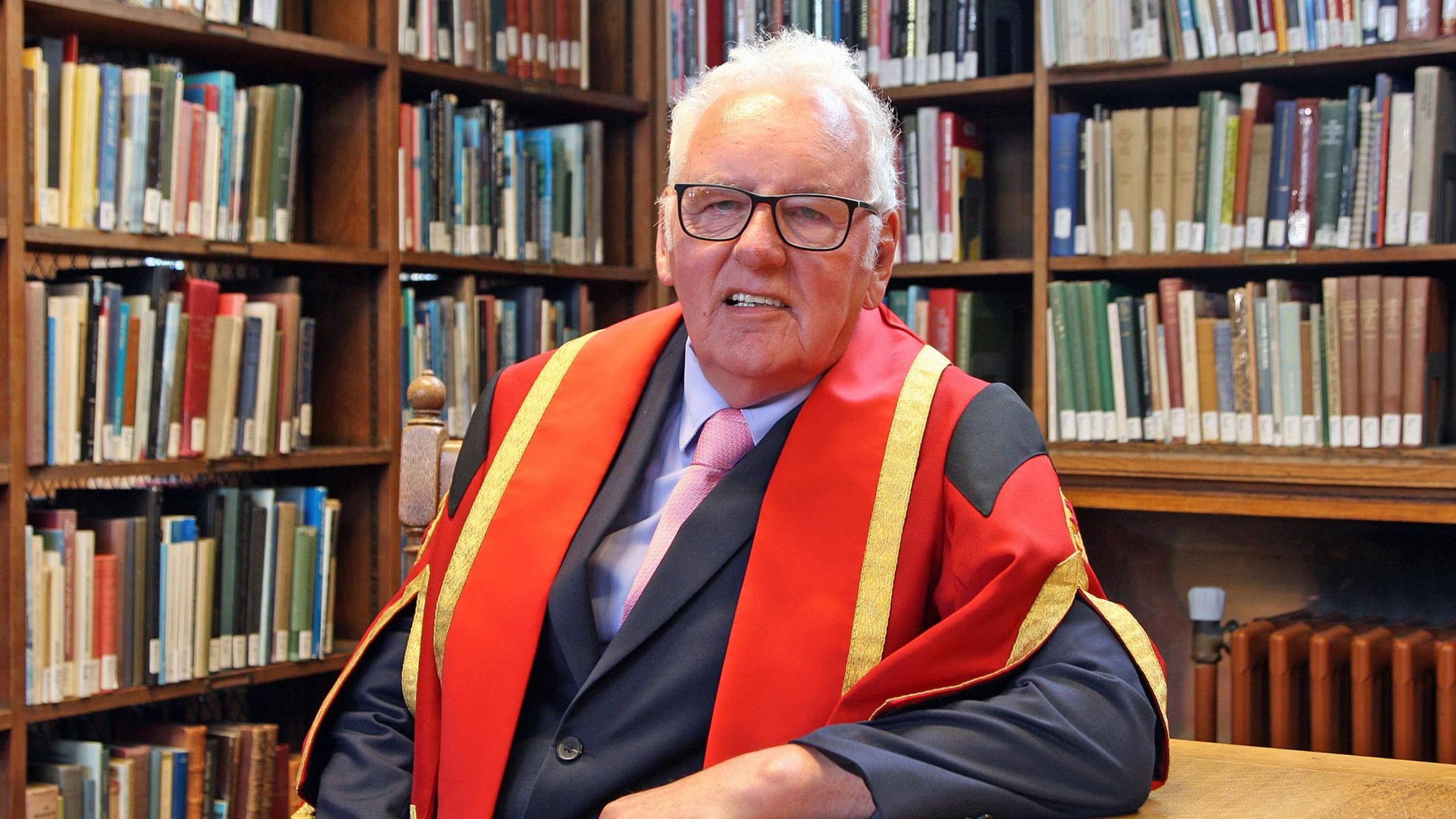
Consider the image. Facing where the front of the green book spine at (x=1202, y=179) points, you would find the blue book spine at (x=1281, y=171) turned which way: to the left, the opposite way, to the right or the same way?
the same way

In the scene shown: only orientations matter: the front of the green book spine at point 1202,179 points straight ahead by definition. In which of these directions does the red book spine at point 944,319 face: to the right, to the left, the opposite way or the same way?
the same way

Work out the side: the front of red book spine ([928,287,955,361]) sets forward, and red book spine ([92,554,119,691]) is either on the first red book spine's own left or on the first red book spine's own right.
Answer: on the first red book spine's own right

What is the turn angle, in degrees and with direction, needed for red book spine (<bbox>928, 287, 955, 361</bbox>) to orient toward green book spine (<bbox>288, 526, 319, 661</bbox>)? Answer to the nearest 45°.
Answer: approximately 90° to its right

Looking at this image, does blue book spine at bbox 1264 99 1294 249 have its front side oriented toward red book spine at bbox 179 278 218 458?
no

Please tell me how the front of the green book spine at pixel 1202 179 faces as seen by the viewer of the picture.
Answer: facing the viewer

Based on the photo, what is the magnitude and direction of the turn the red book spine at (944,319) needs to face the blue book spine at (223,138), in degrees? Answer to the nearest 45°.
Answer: approximately 45° to its right

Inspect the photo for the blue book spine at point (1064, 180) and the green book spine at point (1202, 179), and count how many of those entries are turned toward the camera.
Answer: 2

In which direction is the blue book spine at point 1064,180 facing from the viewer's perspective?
toward the camera

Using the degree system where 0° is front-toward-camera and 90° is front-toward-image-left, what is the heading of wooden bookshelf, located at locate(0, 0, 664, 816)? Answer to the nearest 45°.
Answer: approximately 315°

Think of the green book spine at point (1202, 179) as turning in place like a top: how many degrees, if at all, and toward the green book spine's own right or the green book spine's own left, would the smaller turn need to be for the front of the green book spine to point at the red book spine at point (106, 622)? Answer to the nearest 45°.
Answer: approximately 45° to the green book spine's own right

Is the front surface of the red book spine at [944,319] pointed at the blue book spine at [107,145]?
no

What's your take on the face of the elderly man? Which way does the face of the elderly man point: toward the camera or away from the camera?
toward the camera

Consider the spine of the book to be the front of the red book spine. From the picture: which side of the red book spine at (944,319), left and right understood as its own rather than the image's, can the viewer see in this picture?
front
